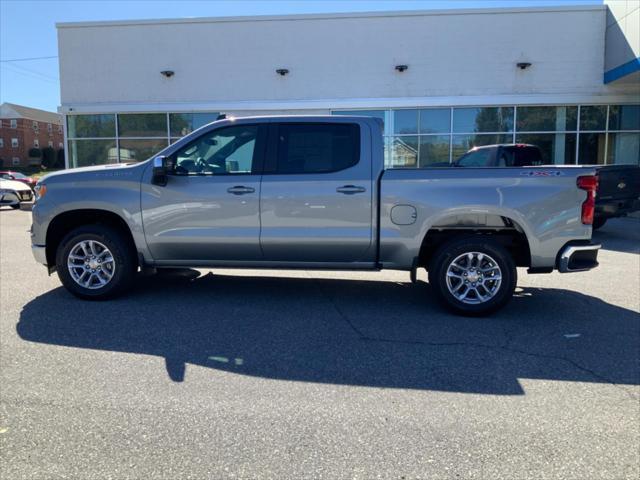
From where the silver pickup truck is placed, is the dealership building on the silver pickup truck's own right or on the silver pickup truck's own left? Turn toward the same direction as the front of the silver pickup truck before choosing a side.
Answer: on the silver pickup truck's own right

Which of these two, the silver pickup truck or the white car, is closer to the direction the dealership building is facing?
the silver pickup truck

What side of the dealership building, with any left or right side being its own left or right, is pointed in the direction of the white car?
right

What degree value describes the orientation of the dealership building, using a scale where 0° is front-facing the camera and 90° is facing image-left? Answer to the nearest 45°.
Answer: approximately 0°

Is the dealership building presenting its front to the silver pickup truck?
yes

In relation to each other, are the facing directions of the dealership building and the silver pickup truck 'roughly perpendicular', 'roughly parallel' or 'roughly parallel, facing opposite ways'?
roughly perpendicular

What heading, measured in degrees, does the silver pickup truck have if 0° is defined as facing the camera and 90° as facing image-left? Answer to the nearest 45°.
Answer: approximately 90°

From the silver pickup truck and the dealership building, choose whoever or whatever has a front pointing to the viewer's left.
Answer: the silver pickup truck

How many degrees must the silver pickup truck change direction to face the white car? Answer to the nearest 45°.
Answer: approximately 45° to its right

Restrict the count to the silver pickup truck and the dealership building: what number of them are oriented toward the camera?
1
